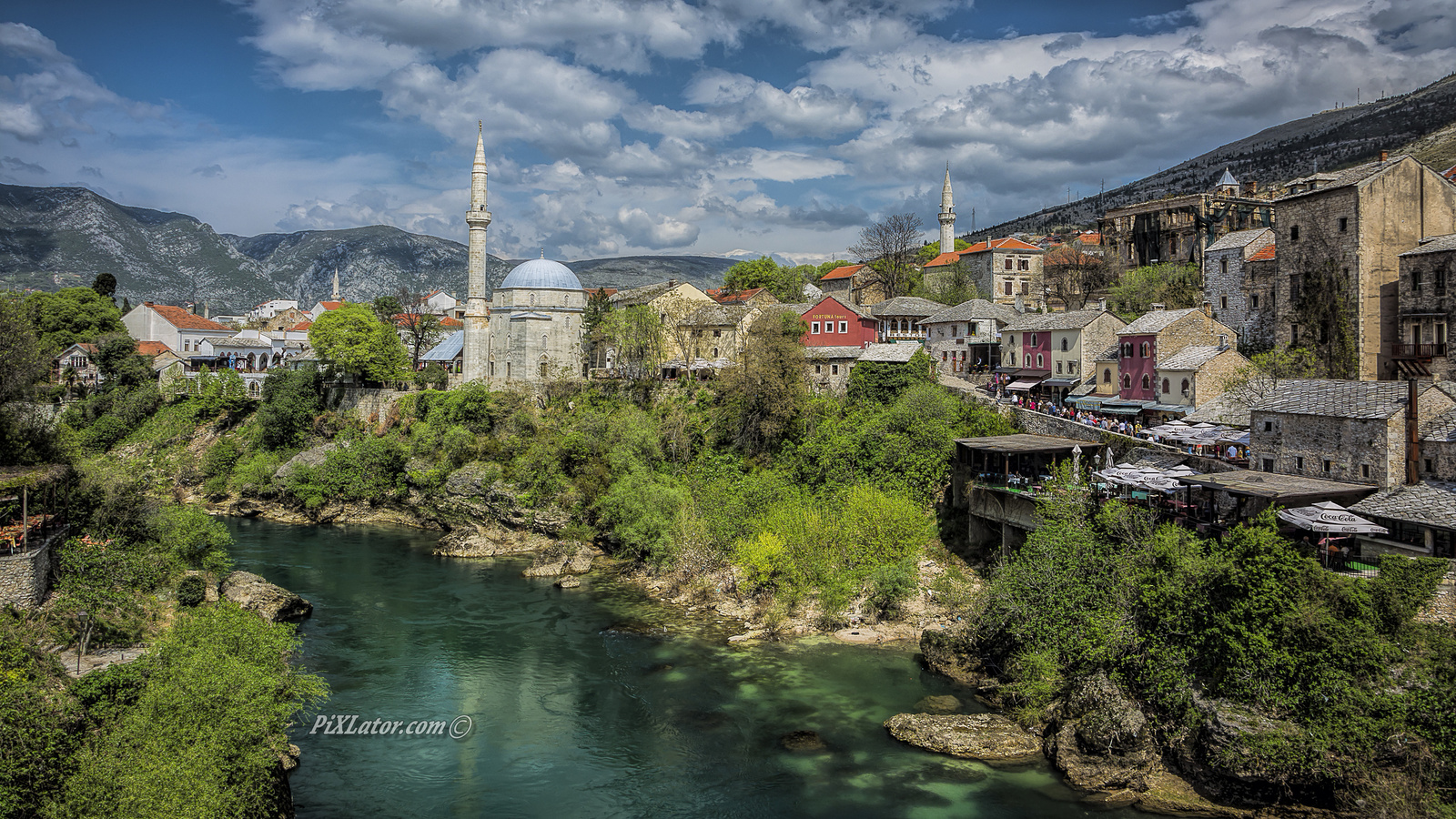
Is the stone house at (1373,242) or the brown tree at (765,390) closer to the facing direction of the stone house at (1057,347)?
the brown tree

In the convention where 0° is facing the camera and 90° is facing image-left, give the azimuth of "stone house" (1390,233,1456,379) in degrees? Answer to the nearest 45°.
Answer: approximately 45°

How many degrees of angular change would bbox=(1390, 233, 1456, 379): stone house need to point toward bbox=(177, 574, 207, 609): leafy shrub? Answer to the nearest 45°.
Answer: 0° — it already faces it

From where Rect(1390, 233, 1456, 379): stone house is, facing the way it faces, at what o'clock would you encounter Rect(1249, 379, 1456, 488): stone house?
Rect(1249, 379, 1456, 488): stone house is roughly at 11 o'clock from Rect(1390, 233, 1456, 379): stone house.

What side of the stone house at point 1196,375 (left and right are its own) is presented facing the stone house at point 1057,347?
right

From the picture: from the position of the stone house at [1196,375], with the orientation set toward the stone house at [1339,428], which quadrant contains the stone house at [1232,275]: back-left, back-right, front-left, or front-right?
back-left

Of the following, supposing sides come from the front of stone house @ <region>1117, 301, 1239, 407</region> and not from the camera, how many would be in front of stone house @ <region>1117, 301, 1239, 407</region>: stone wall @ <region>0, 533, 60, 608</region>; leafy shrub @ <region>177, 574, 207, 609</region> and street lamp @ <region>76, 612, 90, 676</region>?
3

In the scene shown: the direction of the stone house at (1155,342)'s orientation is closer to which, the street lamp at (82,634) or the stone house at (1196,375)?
the street lamp
